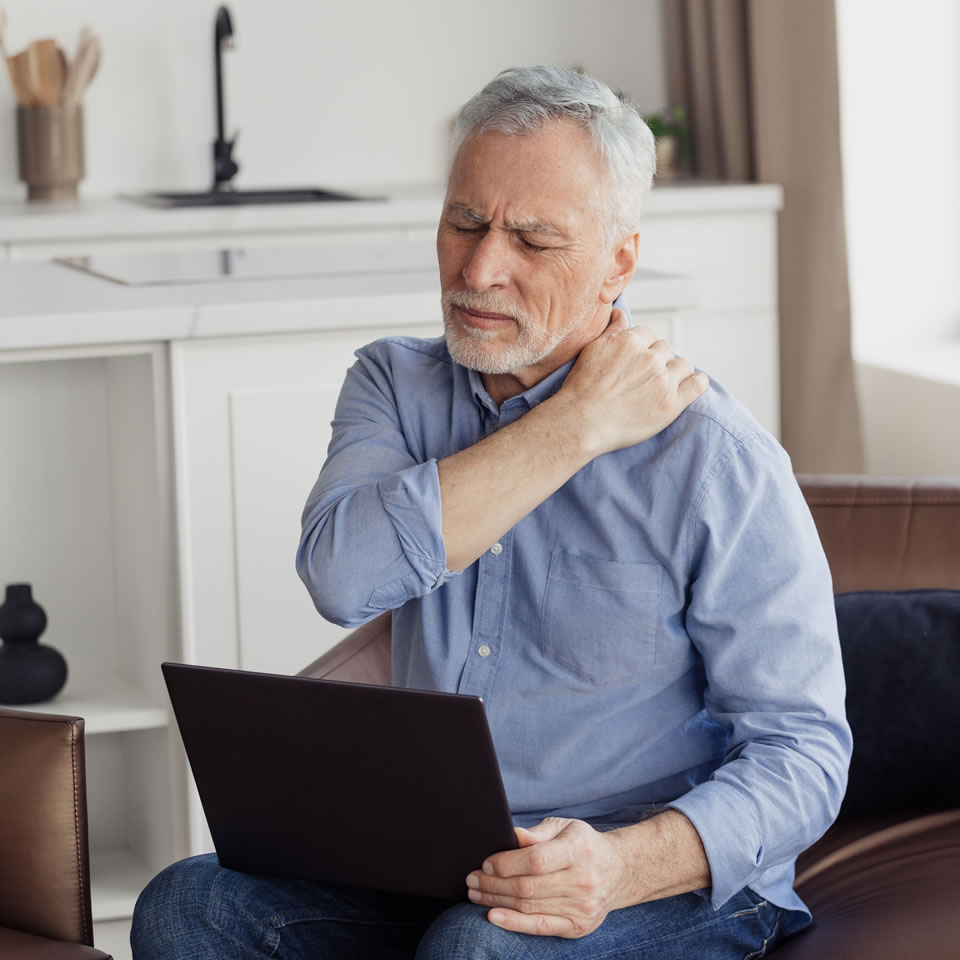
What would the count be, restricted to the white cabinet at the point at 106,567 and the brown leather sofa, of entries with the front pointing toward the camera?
2

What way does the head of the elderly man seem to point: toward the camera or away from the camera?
toward the camera

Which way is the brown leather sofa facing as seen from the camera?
toward the camera

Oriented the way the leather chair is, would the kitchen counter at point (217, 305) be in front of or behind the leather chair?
behind

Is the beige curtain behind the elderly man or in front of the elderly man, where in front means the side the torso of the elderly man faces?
behind

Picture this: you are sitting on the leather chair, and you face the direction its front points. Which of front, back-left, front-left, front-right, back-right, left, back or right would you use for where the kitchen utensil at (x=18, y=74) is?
back-right

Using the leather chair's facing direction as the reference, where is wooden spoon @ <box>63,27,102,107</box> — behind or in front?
behind

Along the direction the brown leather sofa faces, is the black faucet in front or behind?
behind

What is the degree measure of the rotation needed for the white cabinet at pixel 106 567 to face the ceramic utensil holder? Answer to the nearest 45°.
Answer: approximately 180°
